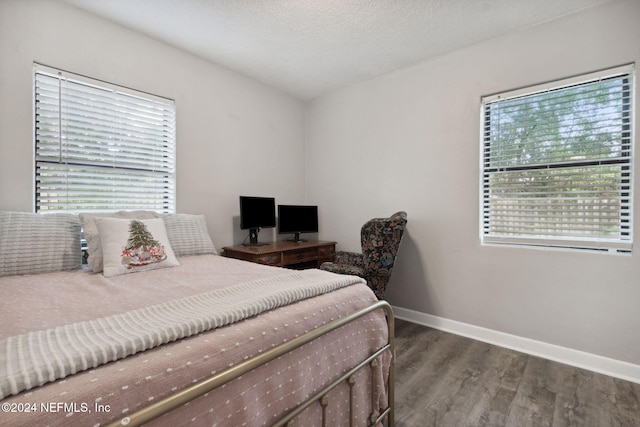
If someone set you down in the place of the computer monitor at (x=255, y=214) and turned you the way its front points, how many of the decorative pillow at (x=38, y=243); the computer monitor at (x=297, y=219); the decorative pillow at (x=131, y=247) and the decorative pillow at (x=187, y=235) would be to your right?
3

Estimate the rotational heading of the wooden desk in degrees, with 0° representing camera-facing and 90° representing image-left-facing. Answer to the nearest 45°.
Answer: approximately 315°

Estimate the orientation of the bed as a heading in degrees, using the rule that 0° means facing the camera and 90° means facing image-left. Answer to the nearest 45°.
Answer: approximately 315°

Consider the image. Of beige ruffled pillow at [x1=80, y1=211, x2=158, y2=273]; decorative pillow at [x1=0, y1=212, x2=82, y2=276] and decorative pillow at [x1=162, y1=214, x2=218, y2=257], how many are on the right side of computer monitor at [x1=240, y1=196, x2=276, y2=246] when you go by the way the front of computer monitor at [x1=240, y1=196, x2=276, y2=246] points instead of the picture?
3

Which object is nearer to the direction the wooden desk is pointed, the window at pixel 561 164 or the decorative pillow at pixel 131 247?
the window

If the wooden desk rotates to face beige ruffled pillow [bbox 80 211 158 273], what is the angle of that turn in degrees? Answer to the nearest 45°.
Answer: approximately 90° to its right

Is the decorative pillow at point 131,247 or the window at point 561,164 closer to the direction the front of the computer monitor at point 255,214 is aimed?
the window
